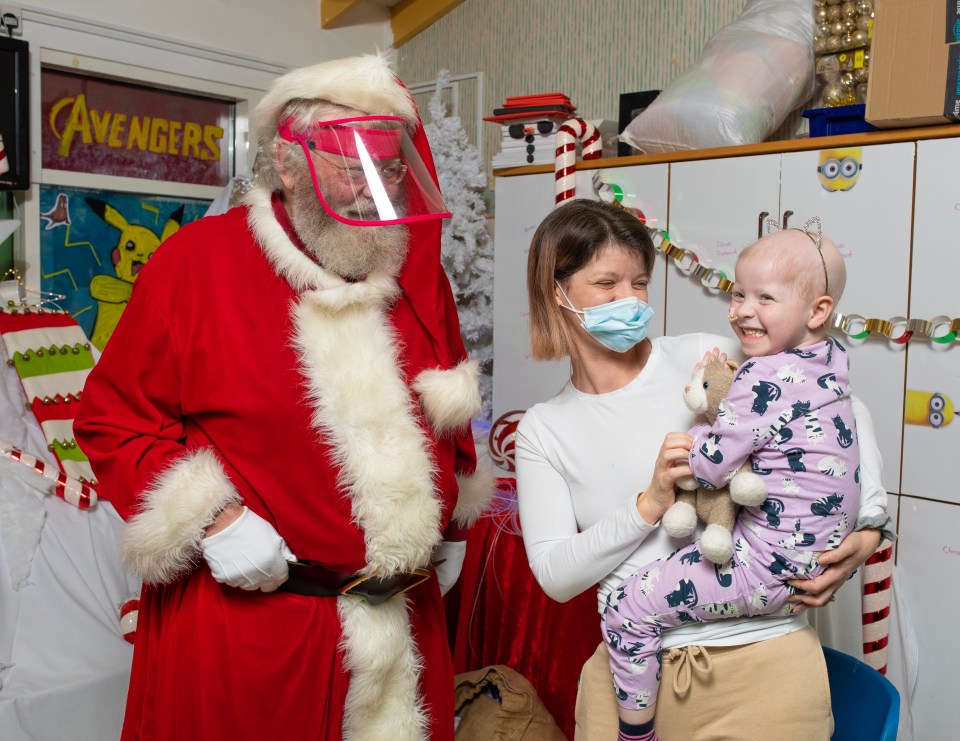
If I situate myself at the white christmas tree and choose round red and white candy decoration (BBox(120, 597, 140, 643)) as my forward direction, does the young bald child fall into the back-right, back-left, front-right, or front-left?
front-left

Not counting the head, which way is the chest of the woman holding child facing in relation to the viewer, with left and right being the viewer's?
facing the viewer

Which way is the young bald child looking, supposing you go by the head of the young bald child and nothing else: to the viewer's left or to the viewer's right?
to the viewer's left

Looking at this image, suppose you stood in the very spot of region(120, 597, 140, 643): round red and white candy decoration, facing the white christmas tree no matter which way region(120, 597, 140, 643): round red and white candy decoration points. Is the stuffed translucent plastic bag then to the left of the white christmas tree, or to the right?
right

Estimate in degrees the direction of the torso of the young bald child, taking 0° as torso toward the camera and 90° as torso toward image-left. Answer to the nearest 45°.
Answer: approximately 90°
